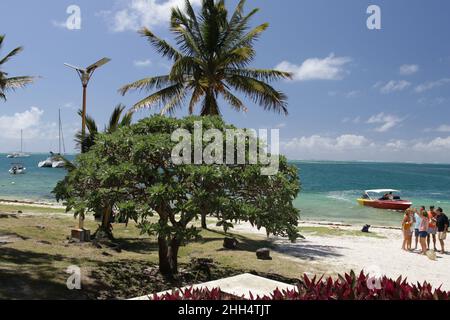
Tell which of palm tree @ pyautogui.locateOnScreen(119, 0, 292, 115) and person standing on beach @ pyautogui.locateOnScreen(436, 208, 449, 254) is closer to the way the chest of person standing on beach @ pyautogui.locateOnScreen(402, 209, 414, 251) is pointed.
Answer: the person standing on beach

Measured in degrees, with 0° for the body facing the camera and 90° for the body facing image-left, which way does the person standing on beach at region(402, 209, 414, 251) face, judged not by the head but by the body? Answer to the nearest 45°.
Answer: approximately 270°

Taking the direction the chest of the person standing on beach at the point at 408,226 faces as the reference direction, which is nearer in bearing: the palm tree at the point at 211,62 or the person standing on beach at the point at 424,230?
the person standing on beach

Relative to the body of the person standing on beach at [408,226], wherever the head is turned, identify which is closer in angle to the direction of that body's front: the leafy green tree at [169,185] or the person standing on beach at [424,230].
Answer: the person standing on beach

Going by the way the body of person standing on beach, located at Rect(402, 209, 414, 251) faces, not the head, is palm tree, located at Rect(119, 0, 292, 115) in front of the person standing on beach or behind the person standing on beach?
behind
